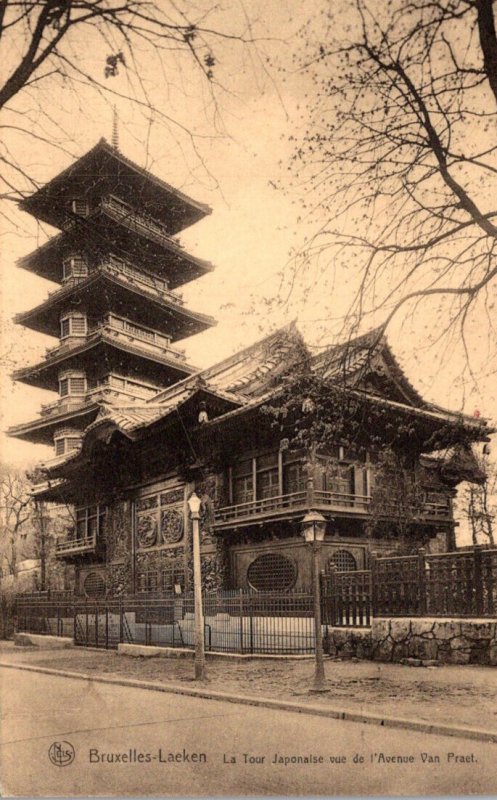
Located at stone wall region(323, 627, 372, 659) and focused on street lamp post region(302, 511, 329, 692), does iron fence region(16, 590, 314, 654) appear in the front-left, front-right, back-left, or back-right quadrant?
back-right

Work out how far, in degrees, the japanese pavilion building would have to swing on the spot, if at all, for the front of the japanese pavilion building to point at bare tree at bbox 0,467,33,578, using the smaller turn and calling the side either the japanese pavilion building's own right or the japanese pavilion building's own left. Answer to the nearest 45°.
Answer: approximately 90° to the japanese pavilion building's own right

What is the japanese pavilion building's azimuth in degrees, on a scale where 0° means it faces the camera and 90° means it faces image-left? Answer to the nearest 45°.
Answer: approximately 45°

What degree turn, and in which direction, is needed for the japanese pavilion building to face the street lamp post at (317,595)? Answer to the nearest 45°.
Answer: approximately 45° to its left
